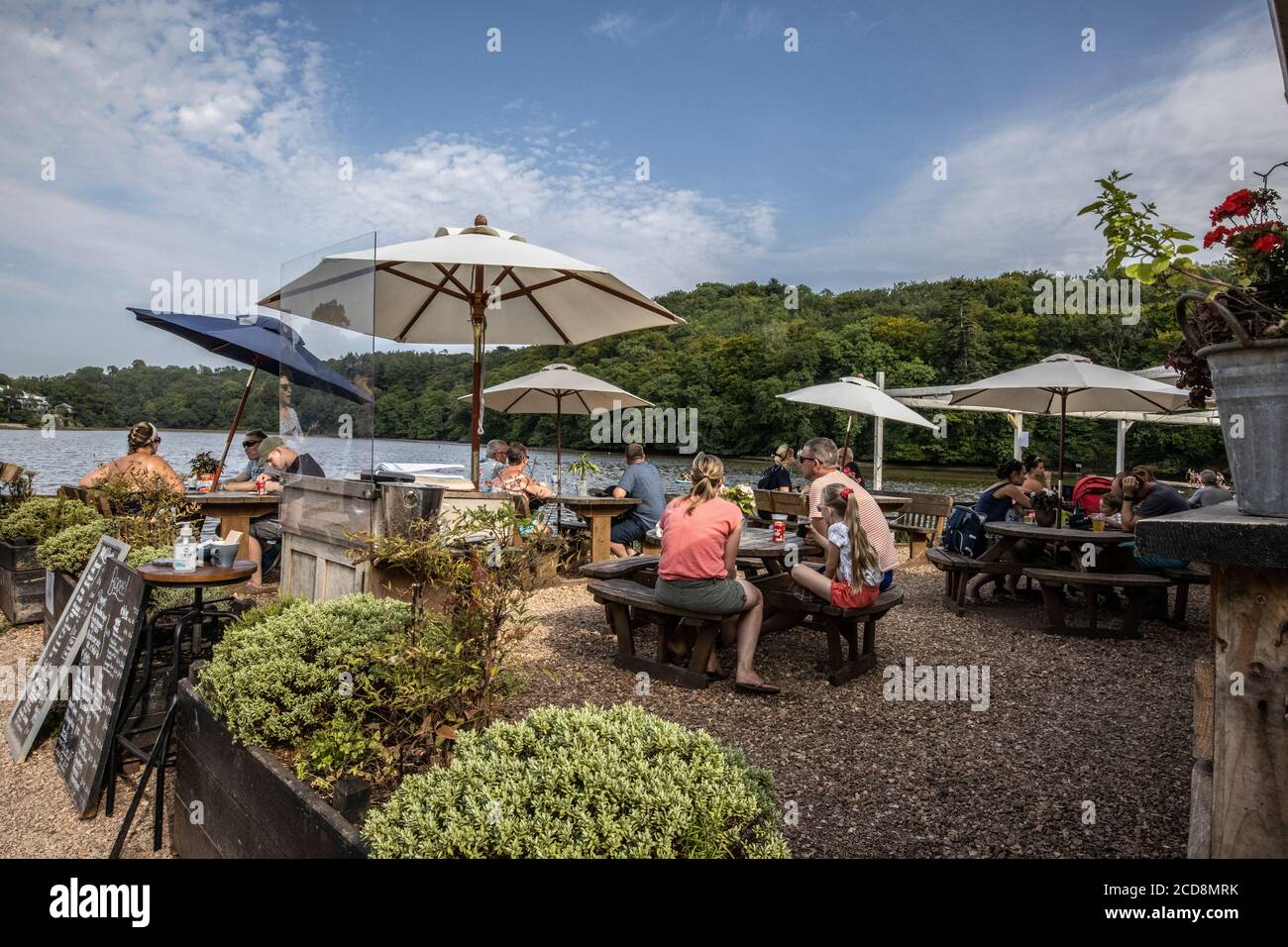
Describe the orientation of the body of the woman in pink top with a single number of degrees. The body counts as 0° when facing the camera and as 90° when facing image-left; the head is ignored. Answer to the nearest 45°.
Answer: approximately 225°

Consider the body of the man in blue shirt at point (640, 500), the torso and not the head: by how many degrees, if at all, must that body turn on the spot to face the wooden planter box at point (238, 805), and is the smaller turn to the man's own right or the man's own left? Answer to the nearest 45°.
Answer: approximately 135° to the man's own left

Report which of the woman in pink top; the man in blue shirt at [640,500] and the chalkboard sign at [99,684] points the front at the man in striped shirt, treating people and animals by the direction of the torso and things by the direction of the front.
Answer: the woman in pink top

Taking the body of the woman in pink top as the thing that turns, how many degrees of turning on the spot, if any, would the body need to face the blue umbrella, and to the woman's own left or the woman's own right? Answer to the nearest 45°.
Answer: approximately 90° to the woman's own left

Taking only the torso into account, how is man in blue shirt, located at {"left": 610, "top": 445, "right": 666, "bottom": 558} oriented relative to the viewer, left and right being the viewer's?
facing away from the viewer and to the left of the viewer

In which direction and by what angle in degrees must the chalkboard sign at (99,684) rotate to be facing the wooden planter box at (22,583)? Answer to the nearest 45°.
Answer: approximately 135° to its right

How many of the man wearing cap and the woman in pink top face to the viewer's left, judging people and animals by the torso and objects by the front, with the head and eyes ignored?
1

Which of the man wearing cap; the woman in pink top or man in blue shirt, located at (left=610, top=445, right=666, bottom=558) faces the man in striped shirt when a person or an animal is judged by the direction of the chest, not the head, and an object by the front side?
the woman in pink top

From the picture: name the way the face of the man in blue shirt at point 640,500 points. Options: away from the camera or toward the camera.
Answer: away from the camera

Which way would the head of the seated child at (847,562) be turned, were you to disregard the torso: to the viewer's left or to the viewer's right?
to the viewer's left

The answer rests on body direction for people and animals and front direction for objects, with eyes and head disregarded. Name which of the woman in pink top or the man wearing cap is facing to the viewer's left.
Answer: the man wearing cap

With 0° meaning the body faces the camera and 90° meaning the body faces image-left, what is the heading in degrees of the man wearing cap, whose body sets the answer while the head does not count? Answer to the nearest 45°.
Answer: approximately 90°
